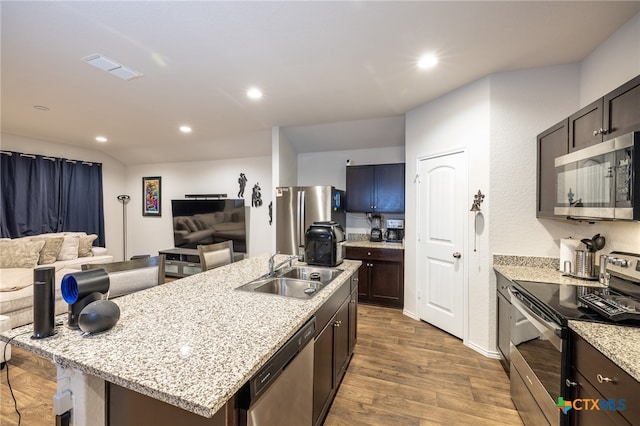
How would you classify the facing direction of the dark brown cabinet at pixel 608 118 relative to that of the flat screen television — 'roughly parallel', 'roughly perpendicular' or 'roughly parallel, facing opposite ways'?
roughly perpendicular

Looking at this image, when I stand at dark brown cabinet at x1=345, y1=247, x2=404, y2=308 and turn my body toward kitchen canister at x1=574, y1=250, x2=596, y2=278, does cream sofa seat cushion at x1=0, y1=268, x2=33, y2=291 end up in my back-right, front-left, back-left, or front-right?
back-right

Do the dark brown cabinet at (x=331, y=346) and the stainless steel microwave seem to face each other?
yes

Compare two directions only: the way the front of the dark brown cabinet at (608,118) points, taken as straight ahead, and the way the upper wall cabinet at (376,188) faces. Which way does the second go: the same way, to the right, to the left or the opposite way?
to the left

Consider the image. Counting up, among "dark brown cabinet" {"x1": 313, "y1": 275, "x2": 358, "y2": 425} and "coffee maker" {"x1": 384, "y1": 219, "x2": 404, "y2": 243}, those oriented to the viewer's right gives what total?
1

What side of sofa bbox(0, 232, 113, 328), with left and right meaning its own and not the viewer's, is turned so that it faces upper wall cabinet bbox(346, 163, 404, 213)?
front

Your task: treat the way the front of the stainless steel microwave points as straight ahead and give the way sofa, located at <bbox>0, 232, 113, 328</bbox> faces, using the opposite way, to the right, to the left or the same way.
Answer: the opposite way

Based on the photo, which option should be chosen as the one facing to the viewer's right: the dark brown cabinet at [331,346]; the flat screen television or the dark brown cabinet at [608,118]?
the dark brown cabinet at [331,346]

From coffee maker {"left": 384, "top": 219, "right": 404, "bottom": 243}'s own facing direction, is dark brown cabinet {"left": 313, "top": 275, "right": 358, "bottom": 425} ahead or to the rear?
ahead

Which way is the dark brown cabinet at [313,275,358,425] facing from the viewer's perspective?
to the viewer's right

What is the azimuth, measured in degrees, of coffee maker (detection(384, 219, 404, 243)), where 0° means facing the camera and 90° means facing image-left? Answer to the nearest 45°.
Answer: approximately 0°

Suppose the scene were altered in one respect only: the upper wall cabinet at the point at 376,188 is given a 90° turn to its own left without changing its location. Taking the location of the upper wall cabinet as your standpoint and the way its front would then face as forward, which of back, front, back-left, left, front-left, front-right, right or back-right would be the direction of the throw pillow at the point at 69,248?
back
